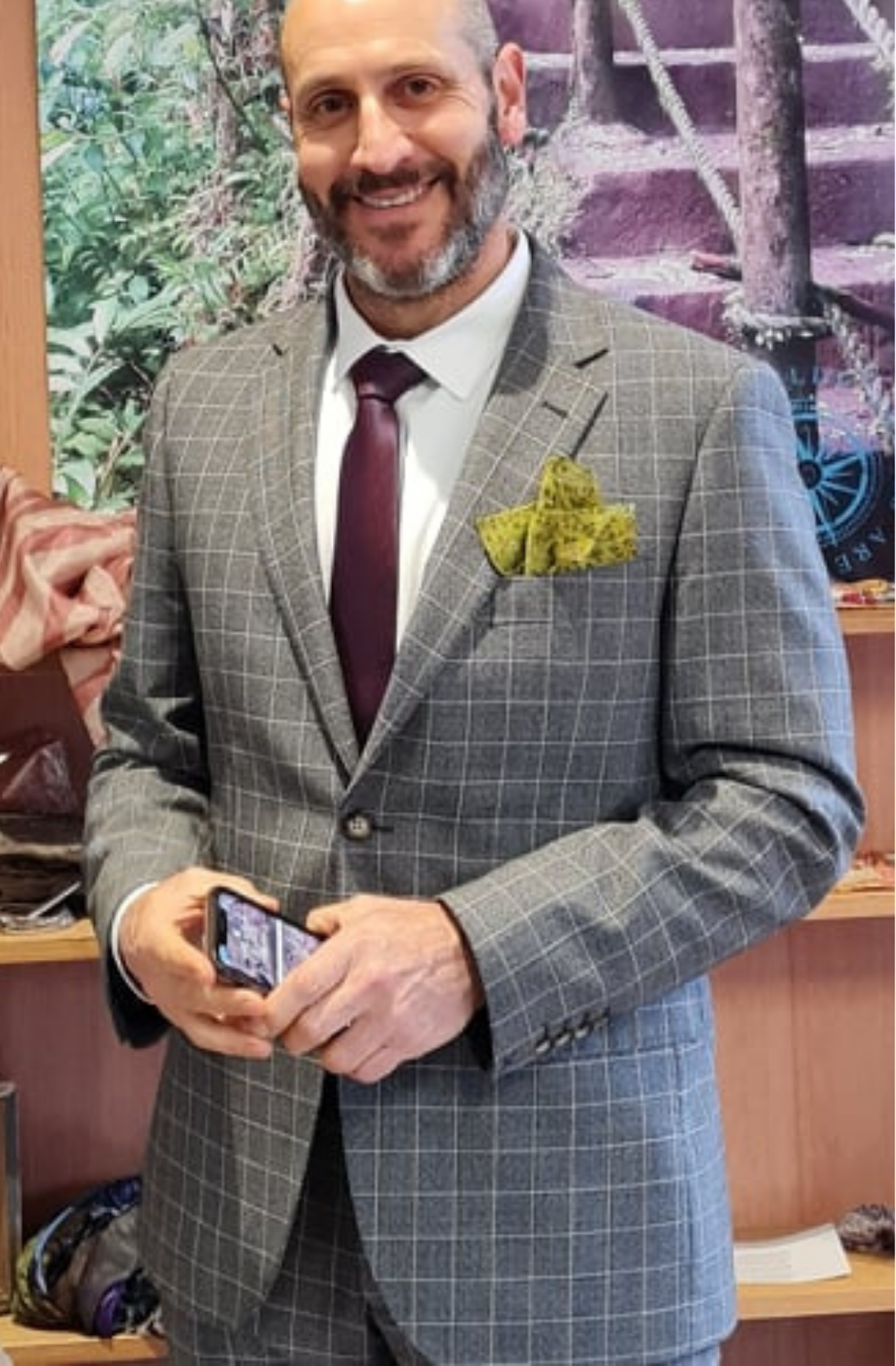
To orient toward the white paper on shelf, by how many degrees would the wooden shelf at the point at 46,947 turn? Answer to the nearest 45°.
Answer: approximately 90° to its left

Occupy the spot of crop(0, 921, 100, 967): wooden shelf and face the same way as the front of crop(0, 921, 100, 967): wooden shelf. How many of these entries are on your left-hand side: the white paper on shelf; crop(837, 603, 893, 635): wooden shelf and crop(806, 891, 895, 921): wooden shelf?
3

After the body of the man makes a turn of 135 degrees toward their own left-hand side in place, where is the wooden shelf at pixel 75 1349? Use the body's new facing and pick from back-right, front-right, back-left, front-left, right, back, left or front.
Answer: back-left

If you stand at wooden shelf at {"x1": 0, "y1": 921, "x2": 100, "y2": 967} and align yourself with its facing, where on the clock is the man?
The man is roughly at 11 o'clock from the wooden shelf.

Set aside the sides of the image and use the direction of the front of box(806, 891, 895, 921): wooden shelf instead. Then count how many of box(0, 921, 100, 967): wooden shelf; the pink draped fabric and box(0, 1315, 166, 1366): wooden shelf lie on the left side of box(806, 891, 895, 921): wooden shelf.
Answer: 0

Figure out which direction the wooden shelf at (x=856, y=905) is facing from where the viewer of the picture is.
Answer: facing the viewer

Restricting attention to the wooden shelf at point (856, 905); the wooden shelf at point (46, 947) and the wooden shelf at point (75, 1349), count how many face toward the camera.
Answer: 3

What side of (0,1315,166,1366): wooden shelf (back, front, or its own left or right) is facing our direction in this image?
front

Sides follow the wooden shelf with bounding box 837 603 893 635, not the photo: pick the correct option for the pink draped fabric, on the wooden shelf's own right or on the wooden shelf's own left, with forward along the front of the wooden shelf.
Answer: on the wooden shelf's own right

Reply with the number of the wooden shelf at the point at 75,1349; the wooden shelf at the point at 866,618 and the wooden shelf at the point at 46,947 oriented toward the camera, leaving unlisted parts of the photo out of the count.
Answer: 3

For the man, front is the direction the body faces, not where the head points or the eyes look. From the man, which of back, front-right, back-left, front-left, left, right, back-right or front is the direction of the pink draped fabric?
right

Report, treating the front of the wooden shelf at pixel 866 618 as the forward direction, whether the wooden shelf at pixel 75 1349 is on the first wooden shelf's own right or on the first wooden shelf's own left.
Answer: on the first wooden shelf's own right

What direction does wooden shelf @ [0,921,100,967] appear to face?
toward the camera

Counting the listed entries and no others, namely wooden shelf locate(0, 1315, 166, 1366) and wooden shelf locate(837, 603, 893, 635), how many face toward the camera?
2

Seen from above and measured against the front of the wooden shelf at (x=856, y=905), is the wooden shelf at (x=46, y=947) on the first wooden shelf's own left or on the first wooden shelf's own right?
on the first wooden shelf's own right

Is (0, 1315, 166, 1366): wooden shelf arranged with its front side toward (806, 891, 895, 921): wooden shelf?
no
